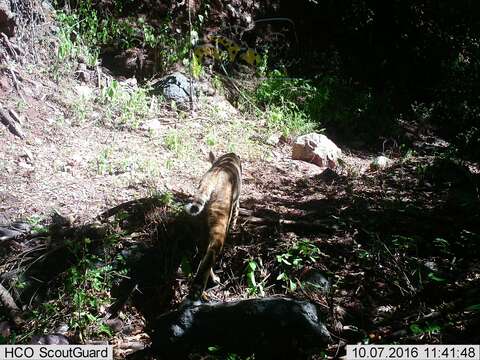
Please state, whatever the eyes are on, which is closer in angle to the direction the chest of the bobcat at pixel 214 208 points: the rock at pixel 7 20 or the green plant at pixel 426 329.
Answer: the rock

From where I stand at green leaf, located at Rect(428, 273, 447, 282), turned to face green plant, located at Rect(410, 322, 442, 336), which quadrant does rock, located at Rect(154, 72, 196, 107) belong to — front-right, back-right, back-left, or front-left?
back-right

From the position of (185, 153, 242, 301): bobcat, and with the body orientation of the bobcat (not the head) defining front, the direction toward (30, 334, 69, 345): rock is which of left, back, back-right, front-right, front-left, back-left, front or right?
back-left

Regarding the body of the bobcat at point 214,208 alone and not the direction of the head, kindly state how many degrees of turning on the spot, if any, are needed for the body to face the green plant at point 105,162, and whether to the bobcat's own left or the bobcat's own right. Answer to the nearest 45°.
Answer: approximately 45° to the bobcat's own left

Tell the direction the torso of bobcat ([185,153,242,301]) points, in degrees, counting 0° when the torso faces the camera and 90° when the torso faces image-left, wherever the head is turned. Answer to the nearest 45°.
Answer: approximately 180°

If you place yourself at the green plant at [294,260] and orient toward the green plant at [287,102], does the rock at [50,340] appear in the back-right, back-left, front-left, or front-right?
back-left

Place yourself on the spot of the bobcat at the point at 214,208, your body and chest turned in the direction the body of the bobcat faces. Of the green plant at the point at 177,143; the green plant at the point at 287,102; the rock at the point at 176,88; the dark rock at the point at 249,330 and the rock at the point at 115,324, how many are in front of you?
3

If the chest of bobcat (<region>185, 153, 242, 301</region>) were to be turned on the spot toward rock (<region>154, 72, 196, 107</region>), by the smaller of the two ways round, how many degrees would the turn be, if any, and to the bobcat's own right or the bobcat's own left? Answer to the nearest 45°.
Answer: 0° — it already faces it

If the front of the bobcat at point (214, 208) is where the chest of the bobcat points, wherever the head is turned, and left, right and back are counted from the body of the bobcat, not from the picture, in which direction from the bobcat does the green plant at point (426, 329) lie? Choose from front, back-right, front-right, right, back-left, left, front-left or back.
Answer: back-right
